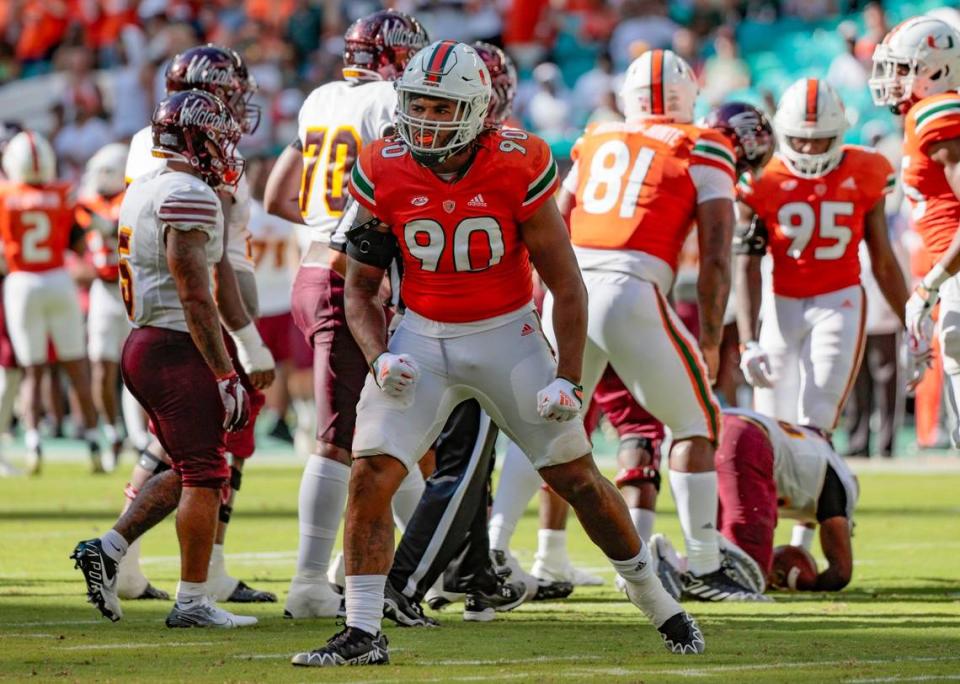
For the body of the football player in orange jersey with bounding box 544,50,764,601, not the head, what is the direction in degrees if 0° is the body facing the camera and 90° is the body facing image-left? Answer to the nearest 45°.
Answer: approximately 225°

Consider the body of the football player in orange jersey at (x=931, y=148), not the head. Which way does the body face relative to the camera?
to the viewer's left

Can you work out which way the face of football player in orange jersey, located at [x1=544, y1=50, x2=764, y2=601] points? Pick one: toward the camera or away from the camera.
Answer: away from the camera

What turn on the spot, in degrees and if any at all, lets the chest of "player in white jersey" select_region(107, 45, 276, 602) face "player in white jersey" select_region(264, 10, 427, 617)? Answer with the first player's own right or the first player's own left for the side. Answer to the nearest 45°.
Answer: approximately 45° to the first player's own right

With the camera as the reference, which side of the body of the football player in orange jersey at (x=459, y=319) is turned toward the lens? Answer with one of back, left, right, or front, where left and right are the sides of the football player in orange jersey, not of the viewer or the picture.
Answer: front

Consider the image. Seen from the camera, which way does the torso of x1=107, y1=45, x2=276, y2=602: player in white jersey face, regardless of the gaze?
to the viewer's right

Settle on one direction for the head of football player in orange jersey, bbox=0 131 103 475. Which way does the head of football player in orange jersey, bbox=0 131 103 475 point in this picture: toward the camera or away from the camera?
away from the camera

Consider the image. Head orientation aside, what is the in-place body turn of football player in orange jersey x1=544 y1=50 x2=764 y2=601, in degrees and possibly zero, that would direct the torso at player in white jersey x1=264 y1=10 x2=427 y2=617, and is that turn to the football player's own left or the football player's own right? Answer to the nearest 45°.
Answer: approximately 135° to the football player's own left

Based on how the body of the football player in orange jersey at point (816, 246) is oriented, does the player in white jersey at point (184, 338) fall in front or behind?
in front

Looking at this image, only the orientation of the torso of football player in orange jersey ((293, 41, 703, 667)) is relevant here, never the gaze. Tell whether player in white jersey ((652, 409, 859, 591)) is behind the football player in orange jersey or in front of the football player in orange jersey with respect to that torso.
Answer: behind
